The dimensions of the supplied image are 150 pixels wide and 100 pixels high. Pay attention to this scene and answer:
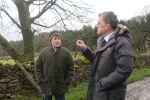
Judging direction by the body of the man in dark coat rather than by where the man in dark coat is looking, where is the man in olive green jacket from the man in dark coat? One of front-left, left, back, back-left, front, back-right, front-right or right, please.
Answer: right

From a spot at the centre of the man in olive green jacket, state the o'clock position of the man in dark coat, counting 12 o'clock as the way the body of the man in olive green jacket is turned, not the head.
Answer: The man in dark coat is roughly at 11 o'clock from the man in olive green jacket.

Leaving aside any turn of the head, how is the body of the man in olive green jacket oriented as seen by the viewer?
toward the camera

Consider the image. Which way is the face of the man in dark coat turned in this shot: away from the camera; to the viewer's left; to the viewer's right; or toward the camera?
to the viewer's left

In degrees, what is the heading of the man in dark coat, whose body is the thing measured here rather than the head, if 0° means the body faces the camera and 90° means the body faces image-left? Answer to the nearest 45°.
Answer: approximately 45°

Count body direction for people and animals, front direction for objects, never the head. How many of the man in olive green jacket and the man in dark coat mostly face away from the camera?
0
